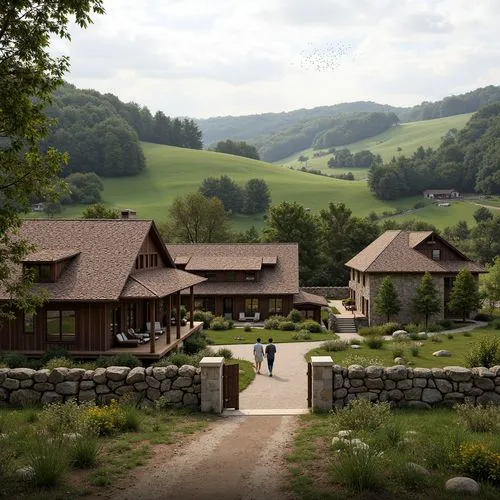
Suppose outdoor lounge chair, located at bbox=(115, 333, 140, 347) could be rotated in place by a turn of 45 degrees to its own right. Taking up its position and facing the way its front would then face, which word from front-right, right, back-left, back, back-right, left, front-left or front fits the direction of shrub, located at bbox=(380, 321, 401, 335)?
left

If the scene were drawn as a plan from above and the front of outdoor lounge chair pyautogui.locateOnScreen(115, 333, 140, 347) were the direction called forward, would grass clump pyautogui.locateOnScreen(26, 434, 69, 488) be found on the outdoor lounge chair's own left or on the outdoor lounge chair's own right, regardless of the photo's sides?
on the outdoor lounge chair's own right

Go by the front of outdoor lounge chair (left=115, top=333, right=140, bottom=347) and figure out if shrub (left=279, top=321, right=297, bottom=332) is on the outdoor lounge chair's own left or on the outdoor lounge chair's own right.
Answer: on the outdoor lounge chair's own left

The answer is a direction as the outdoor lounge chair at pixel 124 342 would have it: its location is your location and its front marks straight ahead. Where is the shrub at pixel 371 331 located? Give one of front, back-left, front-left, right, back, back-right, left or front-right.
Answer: front-left

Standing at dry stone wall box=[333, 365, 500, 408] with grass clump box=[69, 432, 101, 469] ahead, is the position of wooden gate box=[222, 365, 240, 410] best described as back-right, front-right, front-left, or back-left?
front-right
